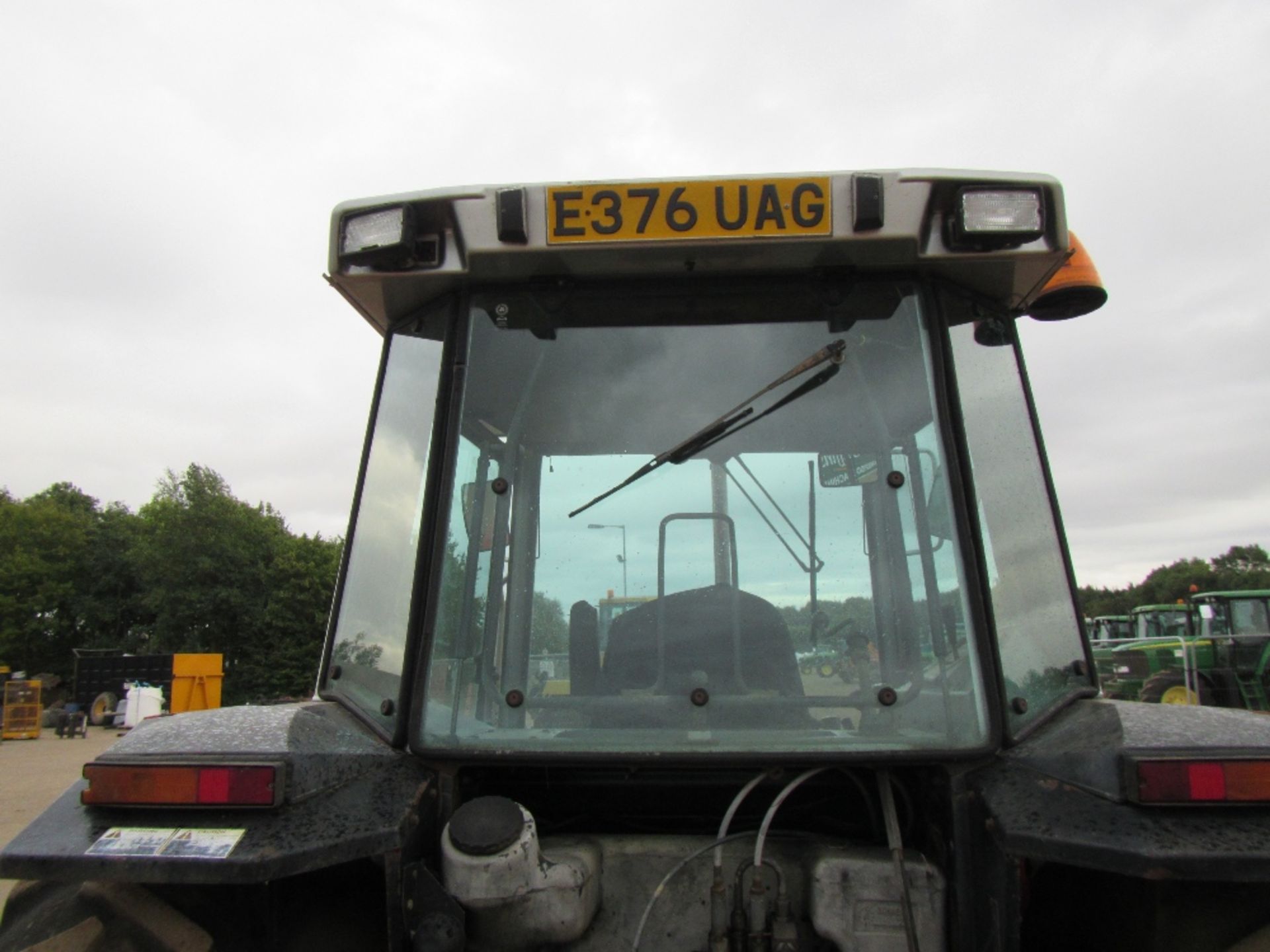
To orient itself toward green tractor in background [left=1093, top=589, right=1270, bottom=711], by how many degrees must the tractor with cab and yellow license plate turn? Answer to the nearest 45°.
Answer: approximately 45° to its right

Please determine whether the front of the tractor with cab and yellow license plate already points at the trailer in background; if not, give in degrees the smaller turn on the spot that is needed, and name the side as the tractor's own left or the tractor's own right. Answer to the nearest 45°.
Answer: approximately 45° to the tractor's own left

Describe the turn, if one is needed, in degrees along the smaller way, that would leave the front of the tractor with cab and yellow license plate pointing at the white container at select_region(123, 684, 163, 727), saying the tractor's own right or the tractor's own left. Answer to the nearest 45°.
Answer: approximately 45° to the tractor's own left

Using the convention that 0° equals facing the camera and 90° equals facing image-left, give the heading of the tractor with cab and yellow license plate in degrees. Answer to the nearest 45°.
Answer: approximately 180°
